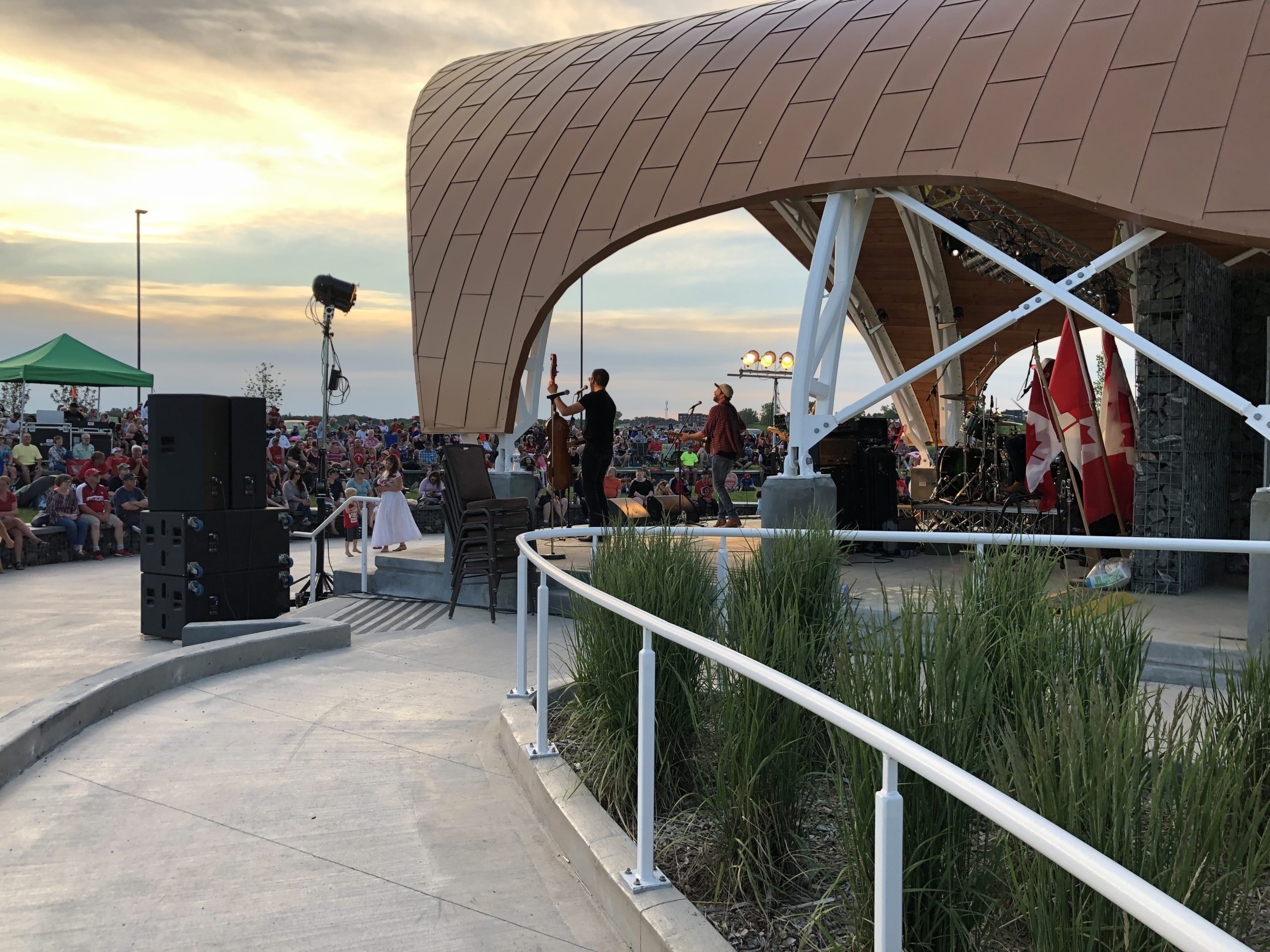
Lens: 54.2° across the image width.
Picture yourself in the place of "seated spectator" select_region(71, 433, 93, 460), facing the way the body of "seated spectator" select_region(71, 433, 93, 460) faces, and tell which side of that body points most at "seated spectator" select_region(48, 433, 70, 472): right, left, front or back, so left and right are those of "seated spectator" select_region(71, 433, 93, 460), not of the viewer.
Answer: right

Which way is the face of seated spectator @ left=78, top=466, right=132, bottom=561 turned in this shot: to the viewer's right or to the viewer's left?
to the viewer's right

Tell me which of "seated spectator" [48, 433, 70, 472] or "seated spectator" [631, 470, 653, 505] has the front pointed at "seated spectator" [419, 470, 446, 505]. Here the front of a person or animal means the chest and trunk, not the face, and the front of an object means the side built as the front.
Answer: "seated spectator" [48, 433, 70, 472]

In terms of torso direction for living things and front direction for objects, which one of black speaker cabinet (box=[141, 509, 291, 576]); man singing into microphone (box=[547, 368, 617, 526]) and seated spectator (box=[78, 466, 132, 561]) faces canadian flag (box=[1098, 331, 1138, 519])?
the seated spectator

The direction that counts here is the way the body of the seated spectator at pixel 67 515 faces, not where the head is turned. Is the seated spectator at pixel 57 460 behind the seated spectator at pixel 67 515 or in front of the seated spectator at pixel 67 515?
behind

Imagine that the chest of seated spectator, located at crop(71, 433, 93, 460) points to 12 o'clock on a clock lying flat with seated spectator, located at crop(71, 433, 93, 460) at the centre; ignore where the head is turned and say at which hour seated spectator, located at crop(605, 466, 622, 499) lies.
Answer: seated spectator, located at crop(605, 466, 622, 499) is roughly at 12 o'clock from seated spectator, located at crop(71, 433, 93, 460).

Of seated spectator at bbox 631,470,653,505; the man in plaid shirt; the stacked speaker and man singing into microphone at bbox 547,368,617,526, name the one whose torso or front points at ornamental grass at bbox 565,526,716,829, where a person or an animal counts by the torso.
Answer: the seated spectator

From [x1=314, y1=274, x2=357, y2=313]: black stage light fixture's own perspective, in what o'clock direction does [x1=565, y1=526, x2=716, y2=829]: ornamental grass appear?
The ornamental grass is roughly at 3 o'clock from the black stage light fixture.

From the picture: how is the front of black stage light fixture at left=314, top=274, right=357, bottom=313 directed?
to the viewer's right

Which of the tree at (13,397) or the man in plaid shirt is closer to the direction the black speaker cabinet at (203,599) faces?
the tree

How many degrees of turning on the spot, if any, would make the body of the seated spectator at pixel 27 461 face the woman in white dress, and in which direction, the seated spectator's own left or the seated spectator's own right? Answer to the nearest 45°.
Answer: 0° — they already face them
